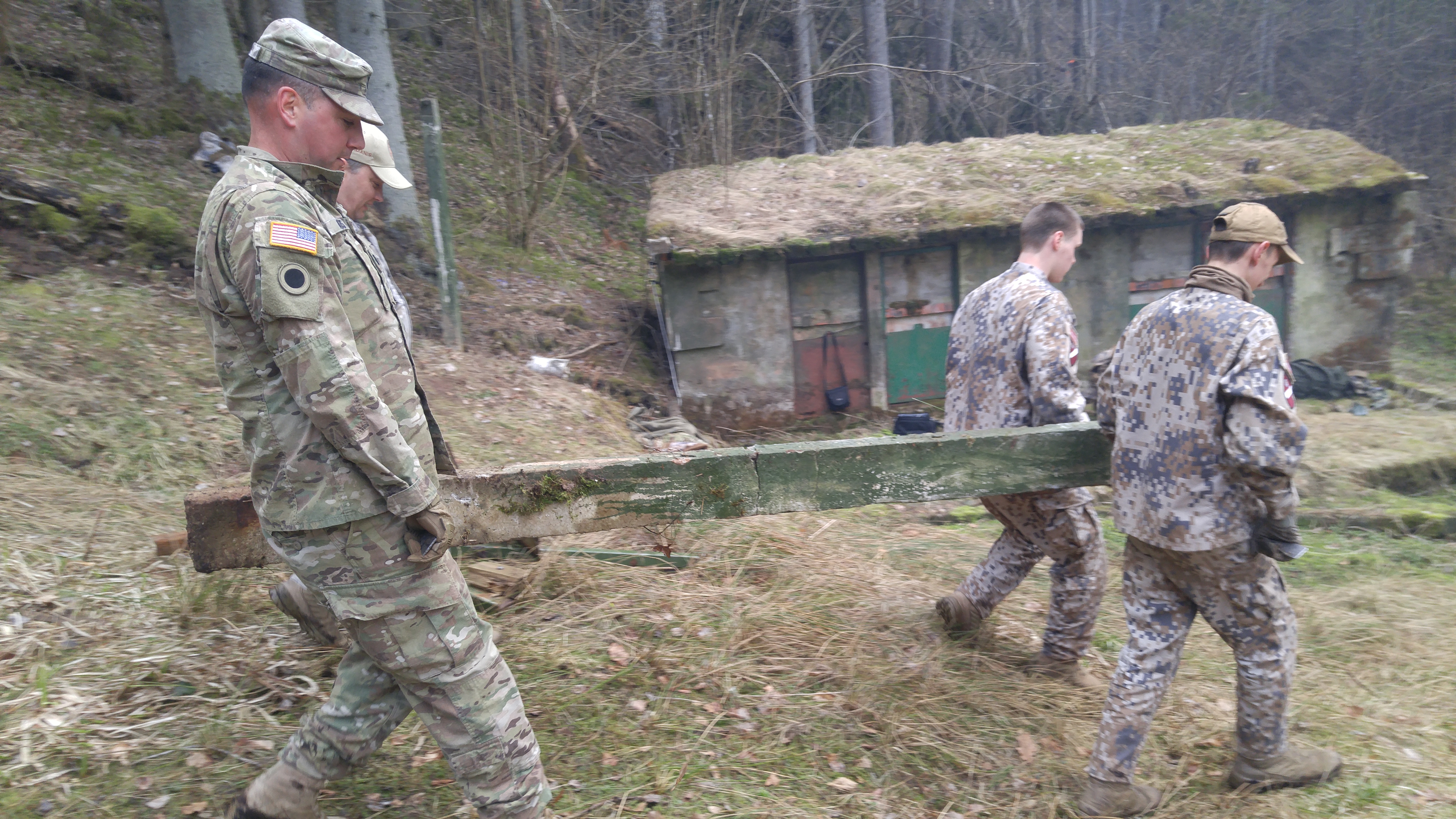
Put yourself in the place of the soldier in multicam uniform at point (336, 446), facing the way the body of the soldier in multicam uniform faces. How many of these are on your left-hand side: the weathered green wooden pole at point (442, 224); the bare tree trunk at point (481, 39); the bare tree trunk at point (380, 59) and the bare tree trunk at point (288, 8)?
4

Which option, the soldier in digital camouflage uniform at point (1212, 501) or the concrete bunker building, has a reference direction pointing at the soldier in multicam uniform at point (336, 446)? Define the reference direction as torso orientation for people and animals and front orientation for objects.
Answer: the concrete bunker building

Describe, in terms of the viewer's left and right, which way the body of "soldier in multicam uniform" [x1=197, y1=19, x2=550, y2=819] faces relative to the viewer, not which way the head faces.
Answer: facing to the right of the viewer

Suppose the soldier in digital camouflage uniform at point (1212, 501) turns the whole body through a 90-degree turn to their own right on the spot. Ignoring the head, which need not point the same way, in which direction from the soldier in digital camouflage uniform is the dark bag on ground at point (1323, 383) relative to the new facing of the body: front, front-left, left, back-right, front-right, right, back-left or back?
back-left

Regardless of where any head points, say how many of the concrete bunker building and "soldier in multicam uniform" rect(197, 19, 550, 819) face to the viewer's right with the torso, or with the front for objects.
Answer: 1

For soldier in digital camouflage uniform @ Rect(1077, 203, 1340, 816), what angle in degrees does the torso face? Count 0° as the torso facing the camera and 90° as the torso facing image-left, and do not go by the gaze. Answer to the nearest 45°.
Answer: approximately 225°

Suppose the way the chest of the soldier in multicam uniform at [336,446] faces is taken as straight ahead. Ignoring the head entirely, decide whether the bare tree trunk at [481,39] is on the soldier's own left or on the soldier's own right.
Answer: on the soldier's own left

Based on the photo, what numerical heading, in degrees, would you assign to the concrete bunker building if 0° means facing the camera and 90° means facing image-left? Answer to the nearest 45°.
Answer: approximately 0°

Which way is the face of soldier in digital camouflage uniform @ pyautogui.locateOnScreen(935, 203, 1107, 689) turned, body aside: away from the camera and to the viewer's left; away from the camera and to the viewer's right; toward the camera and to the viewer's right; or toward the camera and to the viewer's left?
away from the camera and to the viewer's right

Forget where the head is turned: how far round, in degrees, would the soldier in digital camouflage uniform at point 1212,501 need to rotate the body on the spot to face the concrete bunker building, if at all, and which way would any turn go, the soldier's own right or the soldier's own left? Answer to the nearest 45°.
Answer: approximately 45° to the soldier's own left

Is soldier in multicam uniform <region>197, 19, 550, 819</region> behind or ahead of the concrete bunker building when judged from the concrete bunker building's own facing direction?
ahead

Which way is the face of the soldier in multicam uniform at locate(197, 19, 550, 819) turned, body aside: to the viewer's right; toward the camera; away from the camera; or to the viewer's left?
to the viewer's right
